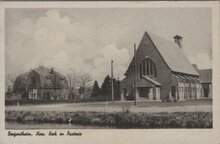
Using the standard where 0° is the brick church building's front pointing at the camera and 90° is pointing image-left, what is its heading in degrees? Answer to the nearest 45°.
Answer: approximately 45°
